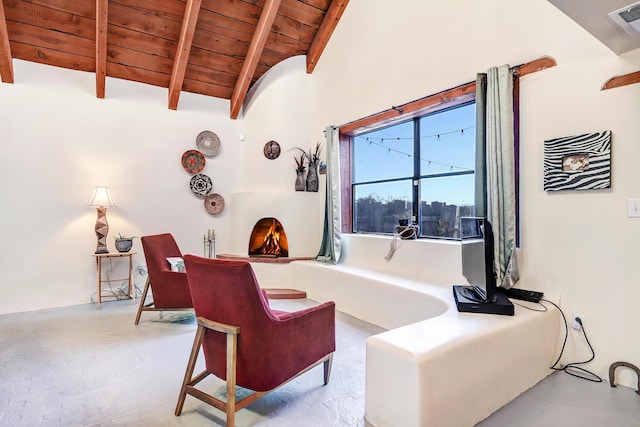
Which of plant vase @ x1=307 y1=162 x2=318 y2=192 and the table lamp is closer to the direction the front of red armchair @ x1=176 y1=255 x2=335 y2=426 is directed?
the plant vase

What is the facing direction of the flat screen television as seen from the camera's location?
facing to the left of the viewer

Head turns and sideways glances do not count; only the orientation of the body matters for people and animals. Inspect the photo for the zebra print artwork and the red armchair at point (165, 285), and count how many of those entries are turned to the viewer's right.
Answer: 1

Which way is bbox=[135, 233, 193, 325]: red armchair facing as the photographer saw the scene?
facing to the right of the viewer

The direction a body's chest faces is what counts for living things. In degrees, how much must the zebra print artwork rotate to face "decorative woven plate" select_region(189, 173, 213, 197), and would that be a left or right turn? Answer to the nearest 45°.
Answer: approximately 45° to its right

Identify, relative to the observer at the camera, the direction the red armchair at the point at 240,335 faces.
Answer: facing away from the viewer and to the right of the viewer

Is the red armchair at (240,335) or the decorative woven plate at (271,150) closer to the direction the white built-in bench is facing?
the red armchair

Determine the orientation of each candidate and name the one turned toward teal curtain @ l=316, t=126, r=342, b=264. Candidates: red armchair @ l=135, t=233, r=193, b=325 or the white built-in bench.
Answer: the red armchair
